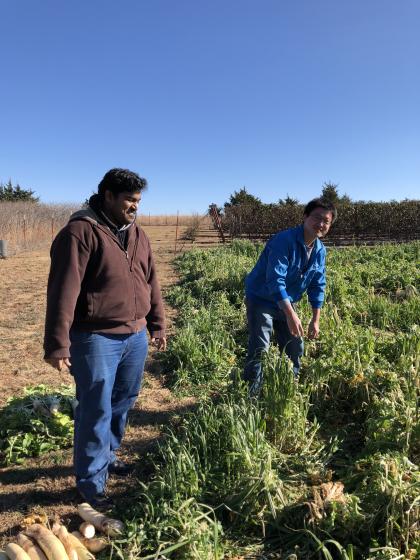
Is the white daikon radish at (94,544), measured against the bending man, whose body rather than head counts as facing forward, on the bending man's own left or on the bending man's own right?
on the bending man's own right

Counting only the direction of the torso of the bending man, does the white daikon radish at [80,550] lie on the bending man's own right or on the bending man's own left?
on the bending man's own right

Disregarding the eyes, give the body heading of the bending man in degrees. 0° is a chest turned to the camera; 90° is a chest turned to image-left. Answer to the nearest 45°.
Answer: approximately 315°

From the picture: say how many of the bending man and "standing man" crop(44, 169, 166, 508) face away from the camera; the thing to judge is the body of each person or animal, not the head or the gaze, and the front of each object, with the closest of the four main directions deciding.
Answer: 0

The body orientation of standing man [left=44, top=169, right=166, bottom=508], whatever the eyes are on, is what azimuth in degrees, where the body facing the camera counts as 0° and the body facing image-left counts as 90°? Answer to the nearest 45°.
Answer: approximately 315°

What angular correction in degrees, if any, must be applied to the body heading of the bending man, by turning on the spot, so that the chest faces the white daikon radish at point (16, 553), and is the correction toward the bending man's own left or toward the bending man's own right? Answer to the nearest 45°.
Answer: approximately 90° to the bending man's own right
